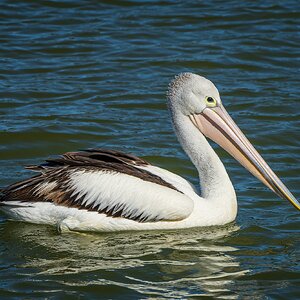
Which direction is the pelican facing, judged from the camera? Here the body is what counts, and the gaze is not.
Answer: to the viewer's right
